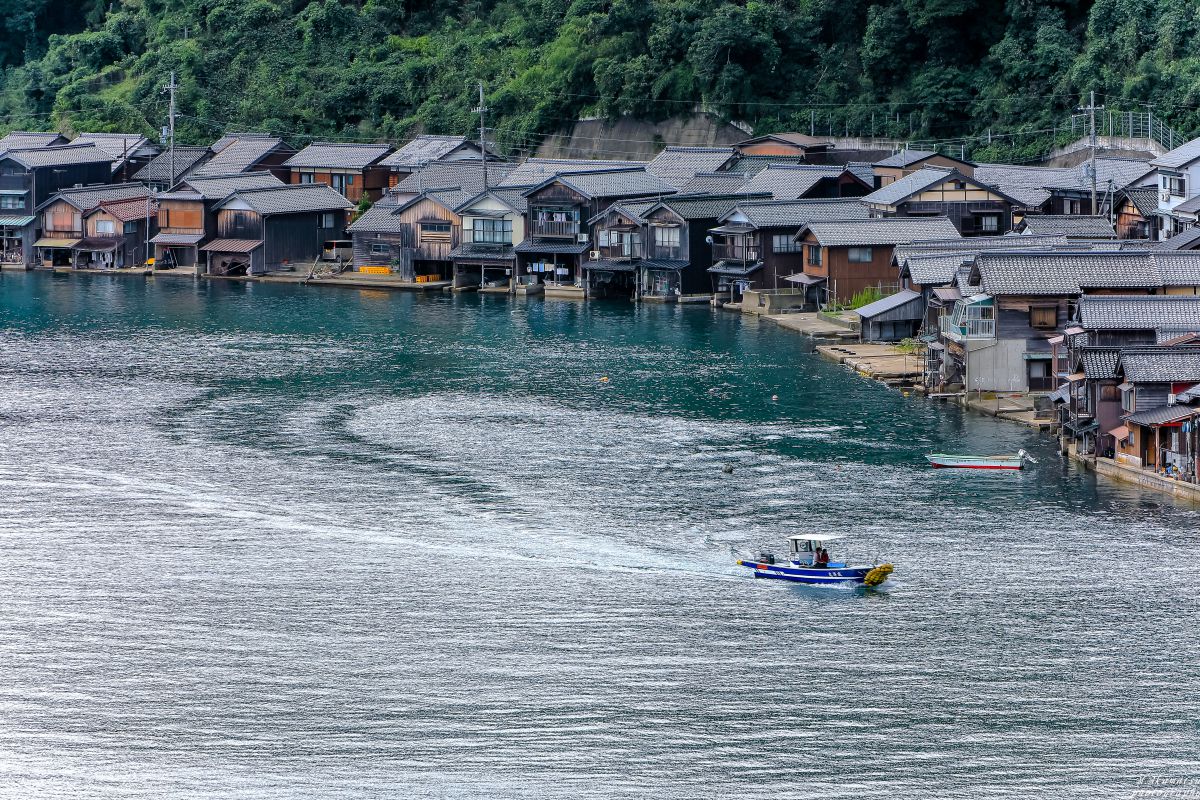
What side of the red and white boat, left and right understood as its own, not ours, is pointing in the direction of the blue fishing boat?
left

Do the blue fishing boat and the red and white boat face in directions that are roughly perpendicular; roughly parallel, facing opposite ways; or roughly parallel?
roughly parallel, facing opposite ways

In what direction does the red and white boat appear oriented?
to the viewer's left

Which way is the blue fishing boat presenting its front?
to the viewer's right

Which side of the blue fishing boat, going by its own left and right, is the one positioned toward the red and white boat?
left

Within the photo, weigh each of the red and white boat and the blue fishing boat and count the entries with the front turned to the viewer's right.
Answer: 1
